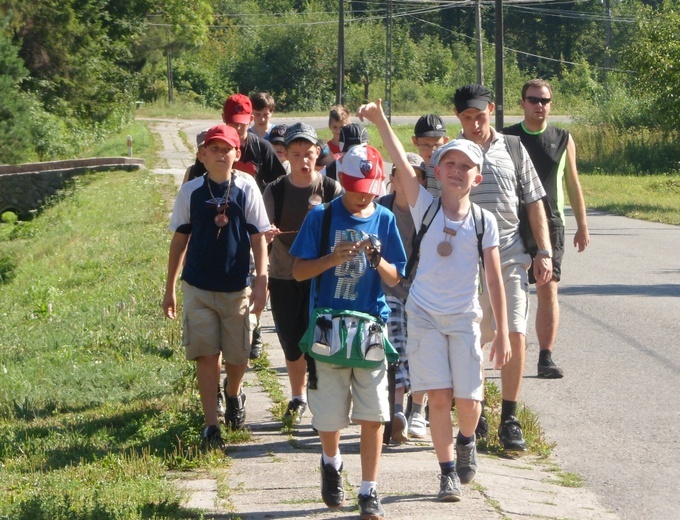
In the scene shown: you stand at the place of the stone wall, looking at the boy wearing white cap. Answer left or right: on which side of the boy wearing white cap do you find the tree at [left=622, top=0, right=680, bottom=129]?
left

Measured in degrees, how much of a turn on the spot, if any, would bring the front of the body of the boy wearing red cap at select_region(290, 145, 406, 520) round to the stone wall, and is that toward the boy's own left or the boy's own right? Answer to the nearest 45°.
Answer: approximately 180°

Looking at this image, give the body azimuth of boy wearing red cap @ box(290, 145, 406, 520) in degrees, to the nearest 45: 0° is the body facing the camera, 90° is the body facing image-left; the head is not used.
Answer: approximately 0°

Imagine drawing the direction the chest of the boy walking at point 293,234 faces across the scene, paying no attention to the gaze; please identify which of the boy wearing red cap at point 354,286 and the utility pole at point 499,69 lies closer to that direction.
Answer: the boy wearing red cap

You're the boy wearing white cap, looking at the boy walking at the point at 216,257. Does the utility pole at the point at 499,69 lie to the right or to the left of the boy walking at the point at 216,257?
right

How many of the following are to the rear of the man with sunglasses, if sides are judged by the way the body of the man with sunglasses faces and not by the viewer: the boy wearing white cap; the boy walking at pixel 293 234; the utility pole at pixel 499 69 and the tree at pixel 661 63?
2
